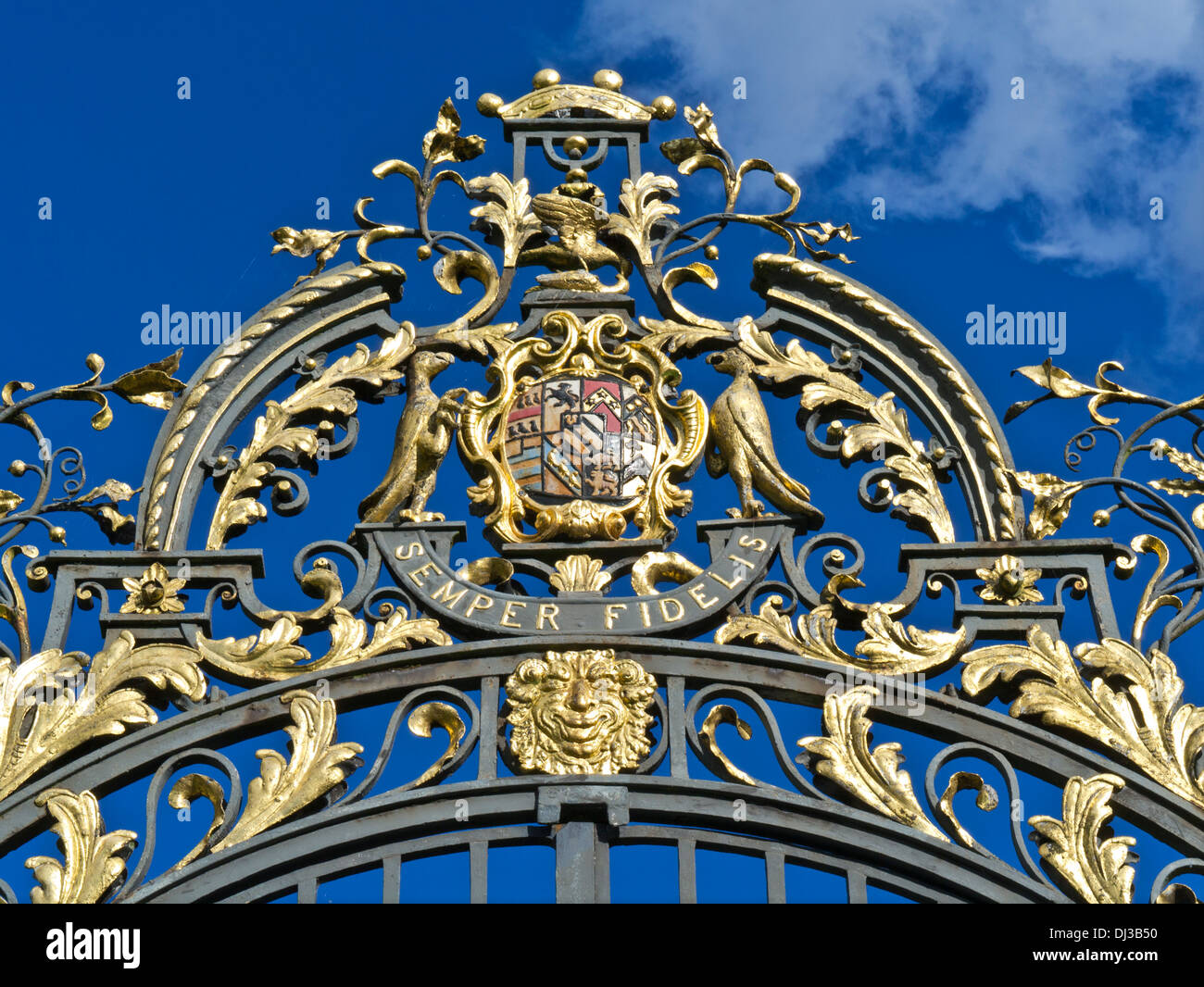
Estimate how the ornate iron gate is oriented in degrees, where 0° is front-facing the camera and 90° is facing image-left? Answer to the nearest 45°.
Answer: approximately 0°
